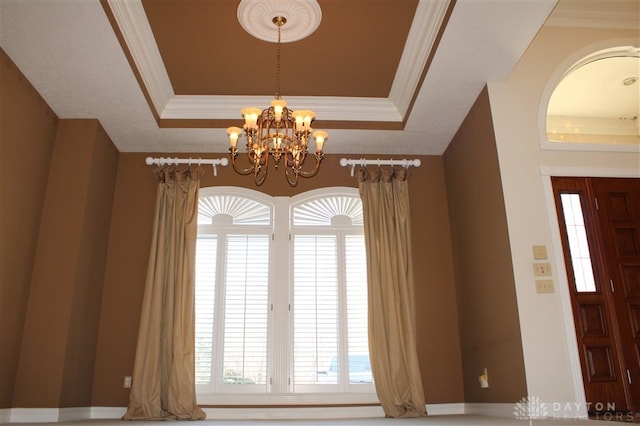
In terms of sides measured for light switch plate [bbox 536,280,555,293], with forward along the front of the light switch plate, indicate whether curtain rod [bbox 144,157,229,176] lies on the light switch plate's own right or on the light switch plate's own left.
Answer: on the light switch plate's own right

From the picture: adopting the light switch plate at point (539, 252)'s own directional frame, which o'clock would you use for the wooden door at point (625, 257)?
The wooden door is roughly at 8 o'clock from the light switch plate.

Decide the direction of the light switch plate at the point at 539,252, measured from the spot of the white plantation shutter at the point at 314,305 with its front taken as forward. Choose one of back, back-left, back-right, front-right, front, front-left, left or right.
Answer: front-left

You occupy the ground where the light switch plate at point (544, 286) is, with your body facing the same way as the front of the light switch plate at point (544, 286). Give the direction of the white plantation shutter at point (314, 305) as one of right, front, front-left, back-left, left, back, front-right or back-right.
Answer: right

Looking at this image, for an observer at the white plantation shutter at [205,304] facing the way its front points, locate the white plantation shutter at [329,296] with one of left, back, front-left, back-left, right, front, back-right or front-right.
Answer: left

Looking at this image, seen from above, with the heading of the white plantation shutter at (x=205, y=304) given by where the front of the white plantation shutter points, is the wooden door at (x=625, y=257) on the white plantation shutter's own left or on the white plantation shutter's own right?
on the white plantation shutter's own left
